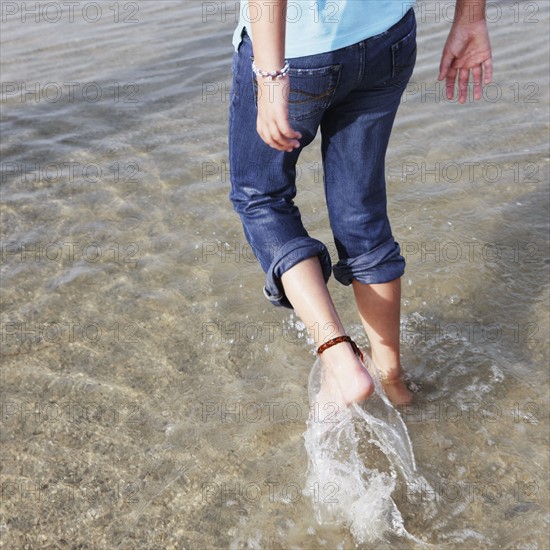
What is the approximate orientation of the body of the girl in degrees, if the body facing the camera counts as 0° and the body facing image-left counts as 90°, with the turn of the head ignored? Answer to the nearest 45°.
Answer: approximately 135°
